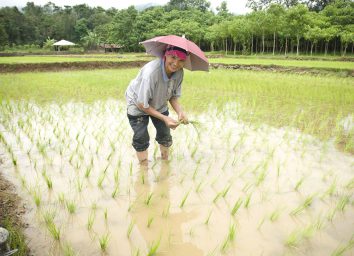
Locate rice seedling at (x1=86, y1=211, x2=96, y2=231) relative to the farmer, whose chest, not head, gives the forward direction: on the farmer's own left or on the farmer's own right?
on the farmer's own right

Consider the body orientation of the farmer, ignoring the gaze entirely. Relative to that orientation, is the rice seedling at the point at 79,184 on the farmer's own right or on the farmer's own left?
on the farmer's own right

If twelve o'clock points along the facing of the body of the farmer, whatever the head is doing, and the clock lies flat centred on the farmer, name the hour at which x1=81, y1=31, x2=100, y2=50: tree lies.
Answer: The tree is roughly at 7 o'clock from the farmer.

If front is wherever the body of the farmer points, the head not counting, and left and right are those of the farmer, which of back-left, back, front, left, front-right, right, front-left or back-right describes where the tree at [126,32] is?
back-left

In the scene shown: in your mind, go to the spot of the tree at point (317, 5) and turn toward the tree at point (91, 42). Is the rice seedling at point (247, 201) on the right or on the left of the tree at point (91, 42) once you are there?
left

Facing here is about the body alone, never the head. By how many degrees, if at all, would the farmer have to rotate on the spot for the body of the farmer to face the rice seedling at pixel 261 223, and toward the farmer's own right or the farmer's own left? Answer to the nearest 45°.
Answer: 0° — they already face it

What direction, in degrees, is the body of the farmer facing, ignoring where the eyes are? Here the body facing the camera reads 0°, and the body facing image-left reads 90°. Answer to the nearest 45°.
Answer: approximately 315°

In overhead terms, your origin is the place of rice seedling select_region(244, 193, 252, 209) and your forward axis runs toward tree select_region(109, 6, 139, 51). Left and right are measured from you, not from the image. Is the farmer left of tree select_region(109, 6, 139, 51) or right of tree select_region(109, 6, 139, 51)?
left

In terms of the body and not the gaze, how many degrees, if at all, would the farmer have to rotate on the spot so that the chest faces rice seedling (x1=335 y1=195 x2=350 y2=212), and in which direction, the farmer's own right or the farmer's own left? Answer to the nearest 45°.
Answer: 0° — they already face it

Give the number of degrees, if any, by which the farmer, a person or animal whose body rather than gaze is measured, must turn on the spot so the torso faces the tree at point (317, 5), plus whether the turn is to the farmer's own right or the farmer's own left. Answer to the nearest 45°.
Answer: approximately 90° to the farmer's own left

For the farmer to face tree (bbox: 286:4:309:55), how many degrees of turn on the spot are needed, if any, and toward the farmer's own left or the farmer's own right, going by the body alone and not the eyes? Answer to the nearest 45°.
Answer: approximately 90° to the farmer's own left

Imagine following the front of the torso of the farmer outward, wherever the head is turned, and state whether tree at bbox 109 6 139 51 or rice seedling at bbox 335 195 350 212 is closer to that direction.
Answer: the rice seedling
